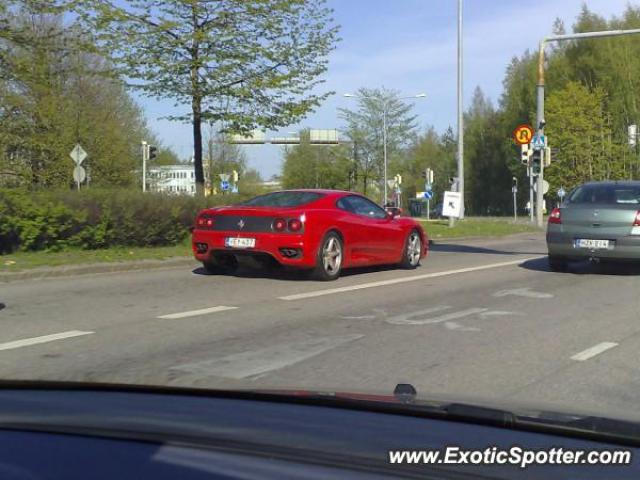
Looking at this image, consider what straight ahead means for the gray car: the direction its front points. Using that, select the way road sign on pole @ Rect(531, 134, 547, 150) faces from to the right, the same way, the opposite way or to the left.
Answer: the opposite way

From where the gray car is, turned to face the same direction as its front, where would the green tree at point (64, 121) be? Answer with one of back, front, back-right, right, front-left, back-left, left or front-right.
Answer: front-left

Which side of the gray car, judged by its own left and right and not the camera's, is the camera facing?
back

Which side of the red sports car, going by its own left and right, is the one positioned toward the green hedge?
left

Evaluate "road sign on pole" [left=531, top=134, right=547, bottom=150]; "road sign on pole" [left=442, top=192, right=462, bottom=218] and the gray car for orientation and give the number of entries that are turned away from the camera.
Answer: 1

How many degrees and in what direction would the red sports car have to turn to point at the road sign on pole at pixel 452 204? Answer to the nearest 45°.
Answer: approximately 45° to its left

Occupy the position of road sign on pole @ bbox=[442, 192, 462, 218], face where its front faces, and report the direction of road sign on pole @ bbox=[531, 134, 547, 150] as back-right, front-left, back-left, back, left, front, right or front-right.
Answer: back-left

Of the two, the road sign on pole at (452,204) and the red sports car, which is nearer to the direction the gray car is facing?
the road sign on pole

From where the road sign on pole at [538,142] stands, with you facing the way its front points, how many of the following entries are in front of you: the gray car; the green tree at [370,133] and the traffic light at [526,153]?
1

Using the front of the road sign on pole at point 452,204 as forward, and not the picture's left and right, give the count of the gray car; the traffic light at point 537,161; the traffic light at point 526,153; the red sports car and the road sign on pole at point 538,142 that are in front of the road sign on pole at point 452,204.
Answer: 2

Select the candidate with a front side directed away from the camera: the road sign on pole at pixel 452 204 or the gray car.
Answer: the gray car

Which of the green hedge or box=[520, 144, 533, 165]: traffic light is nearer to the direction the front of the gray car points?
the traffic light

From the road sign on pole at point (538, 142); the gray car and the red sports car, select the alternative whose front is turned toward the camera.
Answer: the road sign on pole
